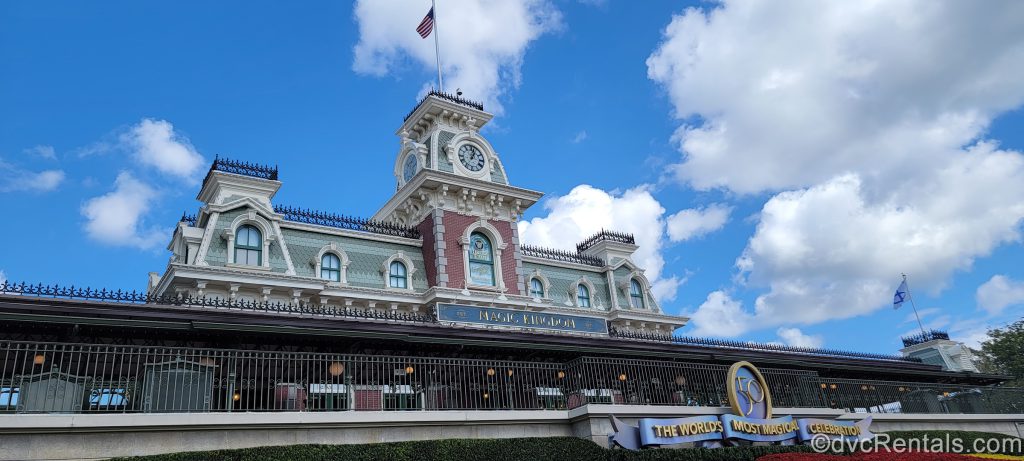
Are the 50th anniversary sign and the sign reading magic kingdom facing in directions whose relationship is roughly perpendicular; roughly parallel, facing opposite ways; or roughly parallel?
roughly parallel

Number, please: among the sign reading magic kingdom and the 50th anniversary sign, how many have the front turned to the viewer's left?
0

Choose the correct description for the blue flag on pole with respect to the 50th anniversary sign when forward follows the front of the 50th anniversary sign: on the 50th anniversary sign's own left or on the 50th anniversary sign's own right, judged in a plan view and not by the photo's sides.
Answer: on the 50th anniversary sign's own left

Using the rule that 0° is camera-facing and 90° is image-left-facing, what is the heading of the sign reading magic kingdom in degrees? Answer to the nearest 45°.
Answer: approximately 315°

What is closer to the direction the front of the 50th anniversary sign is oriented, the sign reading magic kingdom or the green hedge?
the green hedge

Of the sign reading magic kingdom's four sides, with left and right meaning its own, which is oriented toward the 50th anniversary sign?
front

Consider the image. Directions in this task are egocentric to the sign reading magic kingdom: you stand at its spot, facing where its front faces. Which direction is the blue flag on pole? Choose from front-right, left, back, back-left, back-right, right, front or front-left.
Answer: left

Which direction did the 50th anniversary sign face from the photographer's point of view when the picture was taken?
facing the viewer and to the right of the viewer
